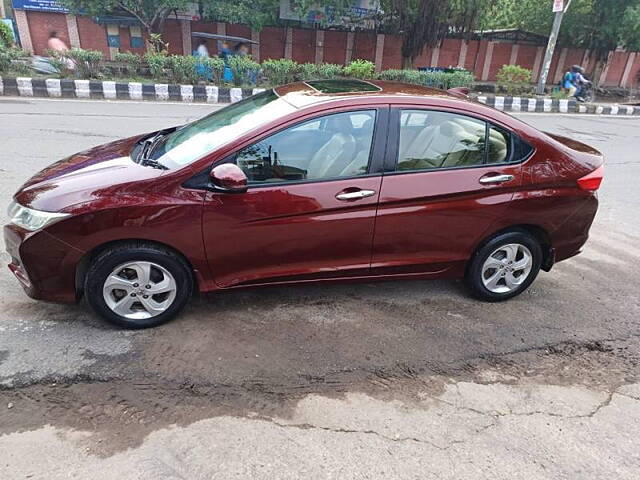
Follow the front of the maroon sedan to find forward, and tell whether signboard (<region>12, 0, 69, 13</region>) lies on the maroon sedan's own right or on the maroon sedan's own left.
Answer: on the maroon sedan's own right

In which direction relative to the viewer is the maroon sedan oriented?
to the viewer's left

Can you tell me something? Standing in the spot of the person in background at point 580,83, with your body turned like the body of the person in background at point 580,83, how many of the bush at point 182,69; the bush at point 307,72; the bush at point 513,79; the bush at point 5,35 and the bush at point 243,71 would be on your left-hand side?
0

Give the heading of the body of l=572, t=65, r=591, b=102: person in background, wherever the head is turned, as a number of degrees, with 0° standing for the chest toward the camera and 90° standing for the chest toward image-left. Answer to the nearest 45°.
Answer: approximately 270°

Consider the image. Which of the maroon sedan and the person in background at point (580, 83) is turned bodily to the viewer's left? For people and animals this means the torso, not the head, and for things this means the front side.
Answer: the maroon sedan

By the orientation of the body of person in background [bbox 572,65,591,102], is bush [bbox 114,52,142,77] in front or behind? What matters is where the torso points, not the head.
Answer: behind

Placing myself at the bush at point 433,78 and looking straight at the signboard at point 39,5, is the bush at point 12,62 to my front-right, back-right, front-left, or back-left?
front-left

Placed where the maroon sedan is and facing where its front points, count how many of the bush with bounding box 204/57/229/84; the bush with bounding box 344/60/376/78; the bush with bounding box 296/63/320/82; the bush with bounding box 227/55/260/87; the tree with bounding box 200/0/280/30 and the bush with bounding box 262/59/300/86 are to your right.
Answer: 6

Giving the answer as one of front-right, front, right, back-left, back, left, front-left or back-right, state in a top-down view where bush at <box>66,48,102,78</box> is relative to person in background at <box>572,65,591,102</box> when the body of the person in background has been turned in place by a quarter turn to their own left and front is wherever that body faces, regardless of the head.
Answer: back-left

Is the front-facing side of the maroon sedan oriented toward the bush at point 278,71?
no

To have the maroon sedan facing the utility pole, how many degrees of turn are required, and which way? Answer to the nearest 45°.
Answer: approximately 135° to its right

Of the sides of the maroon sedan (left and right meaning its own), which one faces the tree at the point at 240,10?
right
